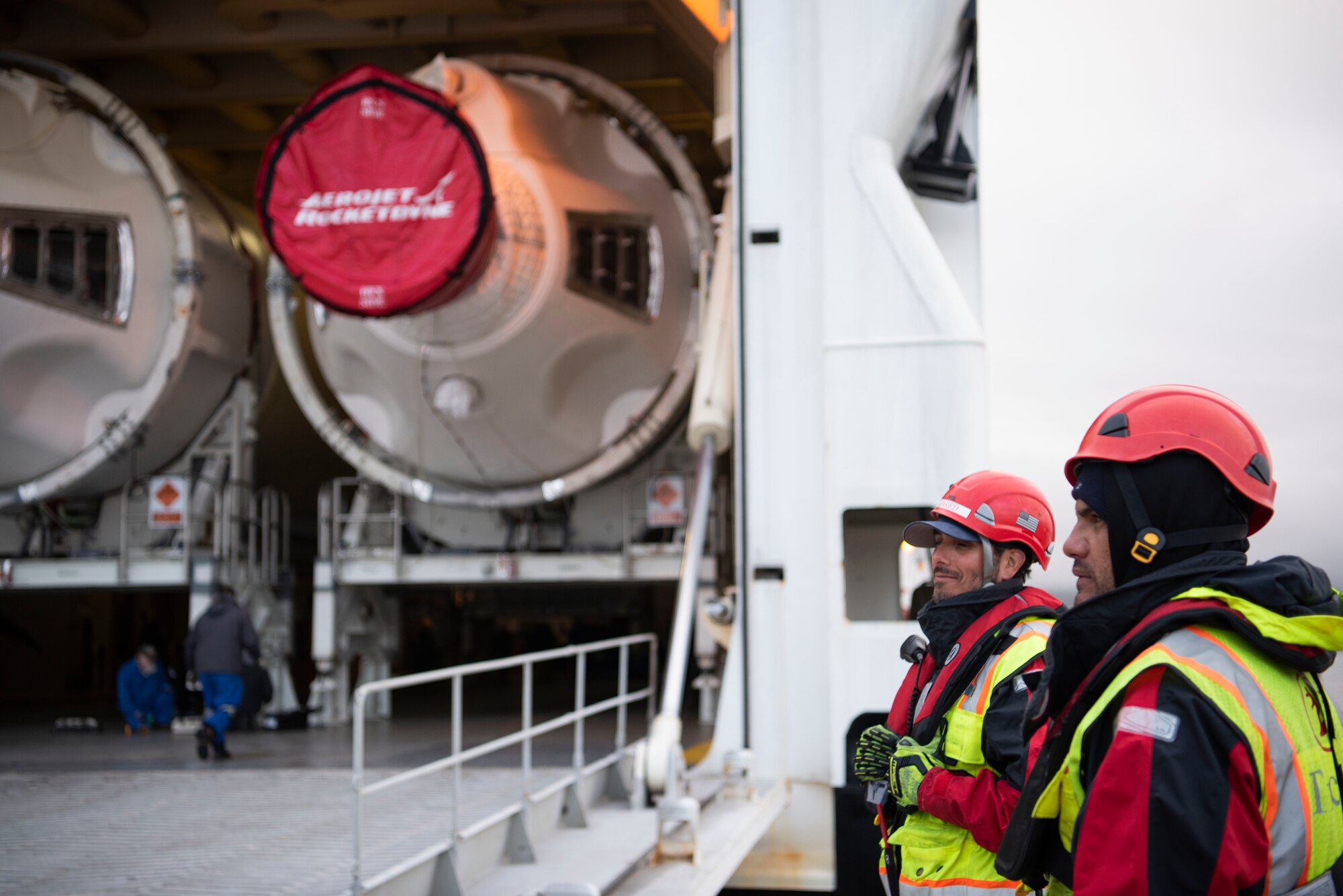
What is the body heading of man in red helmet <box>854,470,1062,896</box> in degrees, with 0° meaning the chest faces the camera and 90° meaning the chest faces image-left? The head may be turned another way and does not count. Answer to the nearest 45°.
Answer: approximately 45°

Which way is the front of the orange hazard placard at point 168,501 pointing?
toward the camera

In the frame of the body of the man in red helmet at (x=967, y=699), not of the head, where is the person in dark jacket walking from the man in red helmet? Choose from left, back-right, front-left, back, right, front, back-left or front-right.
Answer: right

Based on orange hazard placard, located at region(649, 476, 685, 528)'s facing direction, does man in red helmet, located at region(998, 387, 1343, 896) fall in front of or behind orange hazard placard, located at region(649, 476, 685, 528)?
in front

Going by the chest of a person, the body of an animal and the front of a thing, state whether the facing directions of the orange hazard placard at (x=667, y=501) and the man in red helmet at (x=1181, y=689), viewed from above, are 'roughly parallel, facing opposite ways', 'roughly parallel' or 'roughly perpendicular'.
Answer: roughly perpendicular

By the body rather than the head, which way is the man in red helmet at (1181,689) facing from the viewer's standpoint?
to the viewer's left

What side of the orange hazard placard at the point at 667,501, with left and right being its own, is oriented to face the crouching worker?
right

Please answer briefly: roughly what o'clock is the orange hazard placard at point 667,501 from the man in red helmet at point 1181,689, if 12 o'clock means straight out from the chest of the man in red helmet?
The orange hazard placard is roughly at 2 o'clock from the man in red helmet.

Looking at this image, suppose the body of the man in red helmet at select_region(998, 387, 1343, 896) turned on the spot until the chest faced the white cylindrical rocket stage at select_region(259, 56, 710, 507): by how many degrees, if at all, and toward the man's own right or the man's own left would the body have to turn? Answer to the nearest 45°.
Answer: approximately 45° to the man's own right

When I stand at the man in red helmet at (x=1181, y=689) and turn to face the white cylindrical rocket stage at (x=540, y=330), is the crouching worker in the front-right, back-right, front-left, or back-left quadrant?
front-left

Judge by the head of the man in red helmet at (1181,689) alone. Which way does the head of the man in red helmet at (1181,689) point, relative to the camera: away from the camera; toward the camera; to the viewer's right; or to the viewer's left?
to the viewer's left

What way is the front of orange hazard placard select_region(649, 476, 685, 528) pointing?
toward the camera

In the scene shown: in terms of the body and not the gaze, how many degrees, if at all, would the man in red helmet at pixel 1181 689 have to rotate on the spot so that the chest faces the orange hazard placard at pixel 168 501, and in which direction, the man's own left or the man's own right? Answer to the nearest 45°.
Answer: approximately 45° to the man's own right
